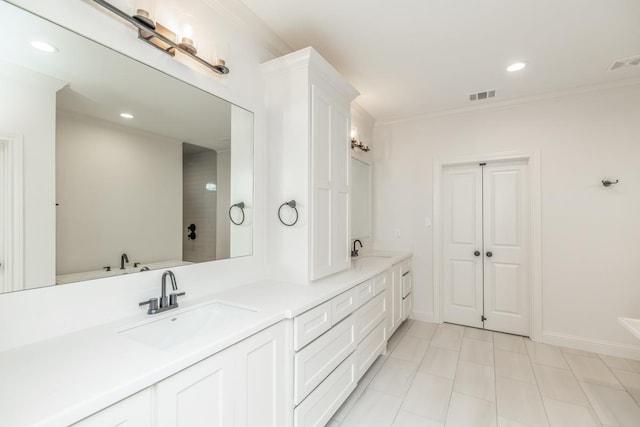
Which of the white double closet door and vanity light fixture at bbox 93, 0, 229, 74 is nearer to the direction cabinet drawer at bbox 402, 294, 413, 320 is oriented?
the white double closet door

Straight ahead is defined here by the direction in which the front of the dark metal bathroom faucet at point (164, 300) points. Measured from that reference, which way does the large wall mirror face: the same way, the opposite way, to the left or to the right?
the same way

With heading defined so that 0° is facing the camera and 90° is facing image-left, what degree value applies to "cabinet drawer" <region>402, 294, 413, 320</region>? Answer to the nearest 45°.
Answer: approximately 270°

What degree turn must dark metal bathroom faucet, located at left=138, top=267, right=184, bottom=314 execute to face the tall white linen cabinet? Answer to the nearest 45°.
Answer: approximately 45° to its left

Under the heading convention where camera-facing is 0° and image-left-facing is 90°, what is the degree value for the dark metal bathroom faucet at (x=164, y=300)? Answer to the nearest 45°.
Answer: approximately 315°

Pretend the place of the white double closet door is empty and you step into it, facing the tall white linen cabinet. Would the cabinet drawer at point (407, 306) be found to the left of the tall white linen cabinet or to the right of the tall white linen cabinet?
right

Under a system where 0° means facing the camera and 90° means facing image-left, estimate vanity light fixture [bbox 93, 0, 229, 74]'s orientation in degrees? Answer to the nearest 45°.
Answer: approximately 315°

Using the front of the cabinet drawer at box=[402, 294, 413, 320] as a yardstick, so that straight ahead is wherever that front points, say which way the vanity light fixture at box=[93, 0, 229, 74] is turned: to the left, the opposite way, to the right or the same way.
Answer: the same way

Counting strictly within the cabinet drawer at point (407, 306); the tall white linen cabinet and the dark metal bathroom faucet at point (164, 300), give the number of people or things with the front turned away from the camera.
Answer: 0

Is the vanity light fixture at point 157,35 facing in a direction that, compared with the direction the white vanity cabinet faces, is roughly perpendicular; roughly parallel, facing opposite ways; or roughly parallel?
roughly parallel

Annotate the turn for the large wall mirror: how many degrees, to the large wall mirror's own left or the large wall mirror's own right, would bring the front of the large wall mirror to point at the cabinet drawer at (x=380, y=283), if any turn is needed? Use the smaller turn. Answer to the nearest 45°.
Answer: approximately 45° to the large wall mirror's own left

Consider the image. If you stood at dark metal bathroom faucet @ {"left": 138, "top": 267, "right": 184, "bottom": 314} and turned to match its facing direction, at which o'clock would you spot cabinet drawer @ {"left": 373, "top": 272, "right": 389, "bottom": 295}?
The cabinet drawer is roughly at 10 o'clock from the dark metal bathroom faucet.

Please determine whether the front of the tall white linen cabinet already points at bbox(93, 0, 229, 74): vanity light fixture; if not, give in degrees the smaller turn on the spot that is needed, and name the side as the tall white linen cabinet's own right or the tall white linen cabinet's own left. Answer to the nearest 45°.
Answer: approximately 90° to the tall white linen cabinet's own right

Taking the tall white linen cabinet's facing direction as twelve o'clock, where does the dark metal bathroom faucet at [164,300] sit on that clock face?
The dark metal bathroom faucet is roughly at 3 o'clock from the tall white linen cabinet.

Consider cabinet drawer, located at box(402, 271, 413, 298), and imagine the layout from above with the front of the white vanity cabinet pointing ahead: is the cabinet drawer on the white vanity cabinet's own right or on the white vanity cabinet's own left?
on the white vanity cabinet's own left
